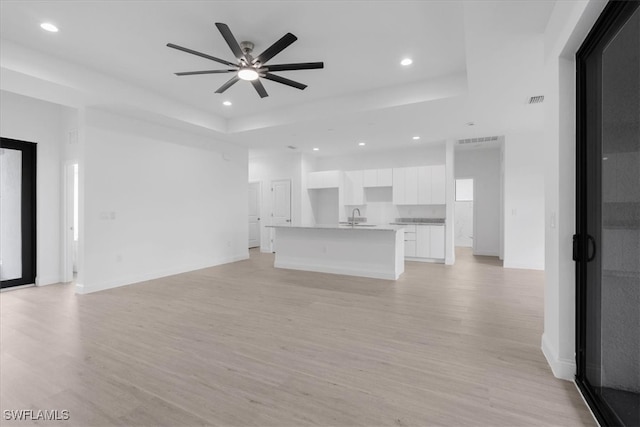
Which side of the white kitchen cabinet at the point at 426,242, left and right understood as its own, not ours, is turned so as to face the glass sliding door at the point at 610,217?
front

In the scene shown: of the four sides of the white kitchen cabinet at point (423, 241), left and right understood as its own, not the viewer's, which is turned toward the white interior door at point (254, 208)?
right

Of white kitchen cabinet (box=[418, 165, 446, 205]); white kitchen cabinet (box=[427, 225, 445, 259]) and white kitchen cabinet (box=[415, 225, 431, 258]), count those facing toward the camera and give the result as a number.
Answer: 3

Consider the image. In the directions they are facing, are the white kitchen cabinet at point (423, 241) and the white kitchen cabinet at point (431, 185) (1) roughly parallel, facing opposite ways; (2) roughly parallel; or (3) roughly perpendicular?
roughly parallel

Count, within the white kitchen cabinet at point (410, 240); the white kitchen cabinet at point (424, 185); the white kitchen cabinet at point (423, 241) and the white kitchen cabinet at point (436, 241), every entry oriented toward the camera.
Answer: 4

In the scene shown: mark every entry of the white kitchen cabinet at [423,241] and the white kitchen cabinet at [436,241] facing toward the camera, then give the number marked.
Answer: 2

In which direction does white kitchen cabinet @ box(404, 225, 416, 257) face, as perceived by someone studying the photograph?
facing the viewer

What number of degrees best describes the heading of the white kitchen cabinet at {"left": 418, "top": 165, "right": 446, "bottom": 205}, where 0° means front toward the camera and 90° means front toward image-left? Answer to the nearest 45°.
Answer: approximately 0°

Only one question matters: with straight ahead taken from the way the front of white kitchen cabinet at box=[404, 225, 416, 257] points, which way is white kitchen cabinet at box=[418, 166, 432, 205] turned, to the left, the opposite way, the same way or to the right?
the same way

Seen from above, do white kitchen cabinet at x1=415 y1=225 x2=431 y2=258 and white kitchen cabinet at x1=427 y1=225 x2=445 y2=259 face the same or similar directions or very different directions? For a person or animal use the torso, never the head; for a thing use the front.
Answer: same or similar directions

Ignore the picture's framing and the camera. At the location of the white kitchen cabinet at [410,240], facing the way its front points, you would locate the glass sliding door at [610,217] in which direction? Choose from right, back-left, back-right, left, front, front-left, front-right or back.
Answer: front

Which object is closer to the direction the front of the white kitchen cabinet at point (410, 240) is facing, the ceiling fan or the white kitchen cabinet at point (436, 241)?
the ceiling fan

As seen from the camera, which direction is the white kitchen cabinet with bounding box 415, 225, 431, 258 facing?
toward the camera

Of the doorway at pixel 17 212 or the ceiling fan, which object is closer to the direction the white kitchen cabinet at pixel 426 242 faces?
the ceiling fan

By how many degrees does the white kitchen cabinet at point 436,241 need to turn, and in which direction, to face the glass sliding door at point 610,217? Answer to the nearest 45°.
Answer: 0° — it already faces it
